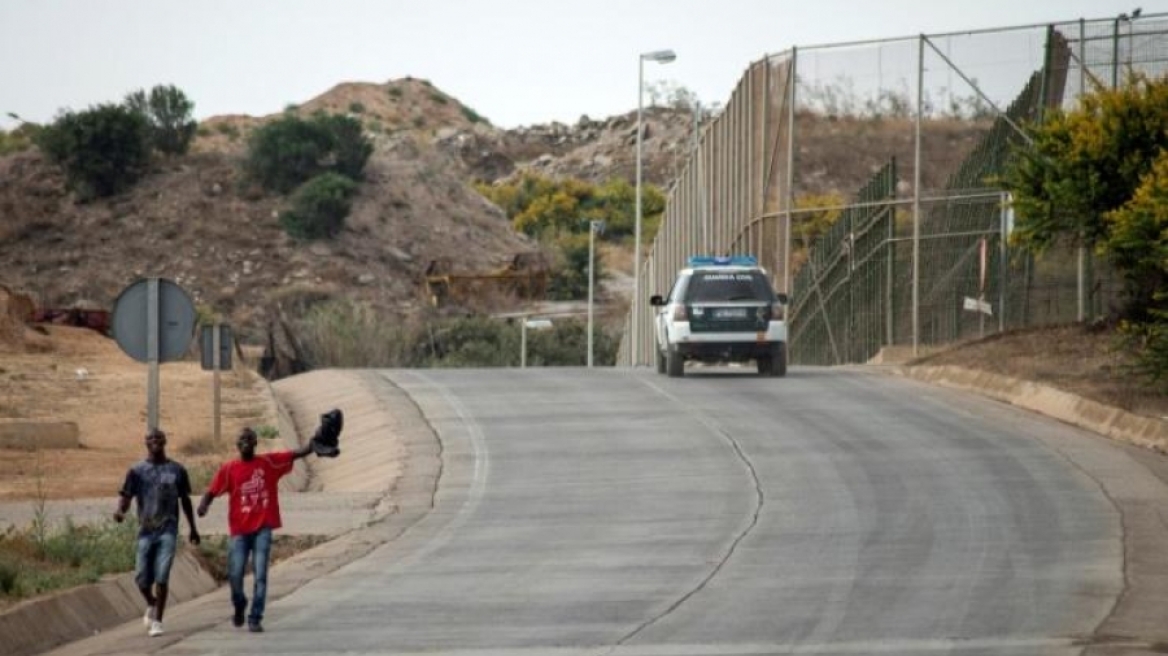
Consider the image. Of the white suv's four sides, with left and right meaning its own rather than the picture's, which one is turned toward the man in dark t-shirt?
back

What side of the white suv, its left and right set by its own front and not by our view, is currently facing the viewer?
back

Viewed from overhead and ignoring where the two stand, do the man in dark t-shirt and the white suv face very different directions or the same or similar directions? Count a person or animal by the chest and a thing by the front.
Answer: very different directions

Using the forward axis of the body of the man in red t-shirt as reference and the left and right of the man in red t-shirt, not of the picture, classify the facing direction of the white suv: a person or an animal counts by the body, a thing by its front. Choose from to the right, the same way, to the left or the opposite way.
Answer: the opposite way

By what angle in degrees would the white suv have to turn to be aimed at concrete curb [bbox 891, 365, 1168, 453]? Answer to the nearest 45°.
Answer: approximately 135° to its right

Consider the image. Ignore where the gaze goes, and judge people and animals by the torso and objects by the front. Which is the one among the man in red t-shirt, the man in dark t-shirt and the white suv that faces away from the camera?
the white suv

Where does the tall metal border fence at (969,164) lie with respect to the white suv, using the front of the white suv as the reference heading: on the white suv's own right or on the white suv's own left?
on the white suv's own right

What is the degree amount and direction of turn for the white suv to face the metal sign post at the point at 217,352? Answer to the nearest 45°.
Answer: approximately 135° to its left

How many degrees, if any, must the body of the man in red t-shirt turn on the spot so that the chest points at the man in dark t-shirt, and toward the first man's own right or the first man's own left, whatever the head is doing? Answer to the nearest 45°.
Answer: approximately 90° to the first man's own right

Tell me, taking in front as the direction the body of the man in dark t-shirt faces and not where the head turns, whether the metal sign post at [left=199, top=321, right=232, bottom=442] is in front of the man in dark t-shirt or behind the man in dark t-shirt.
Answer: behind
